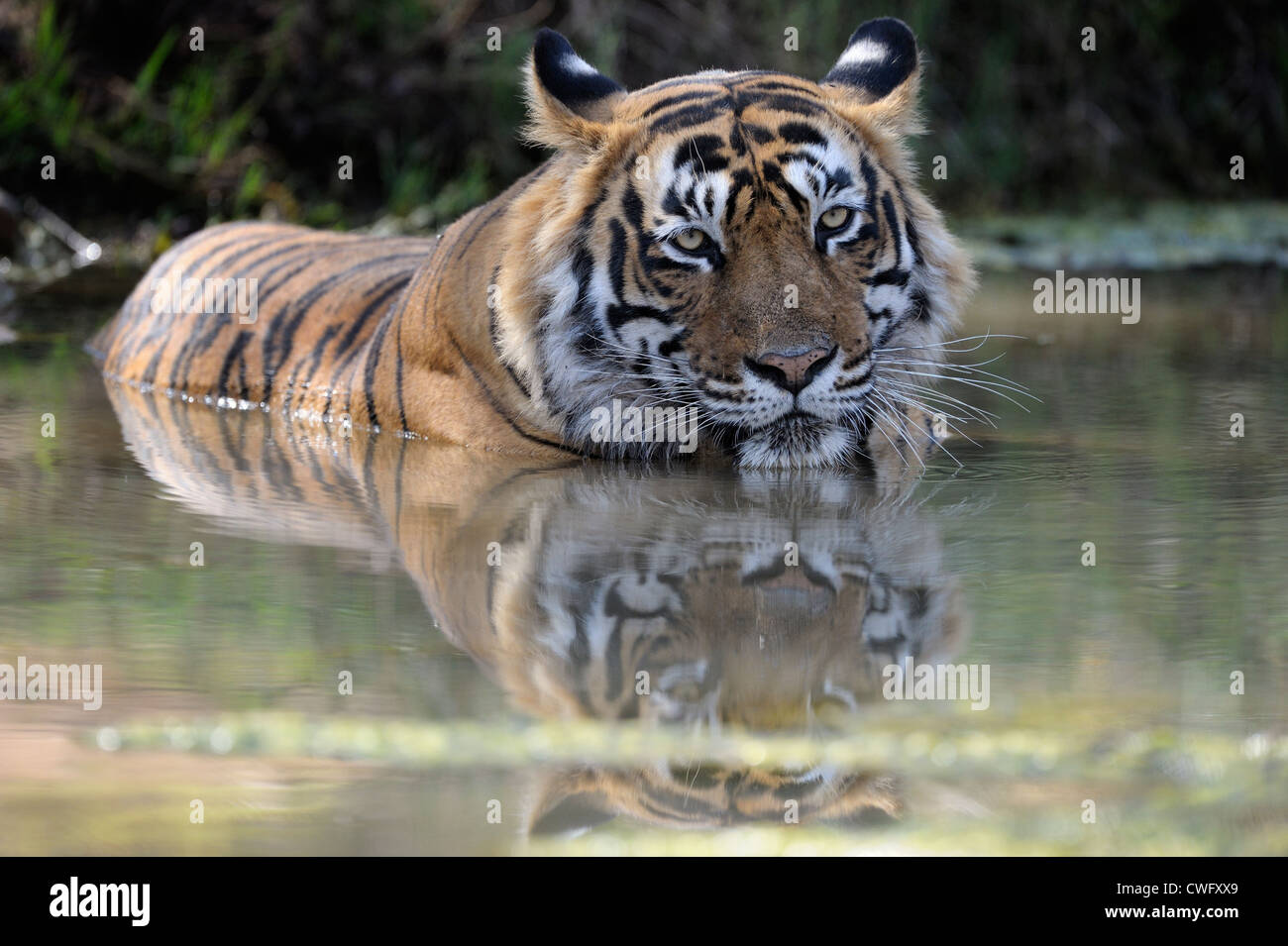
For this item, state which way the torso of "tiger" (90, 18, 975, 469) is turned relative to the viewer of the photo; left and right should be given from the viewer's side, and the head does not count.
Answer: facing the viewer and to the right of the viewer
